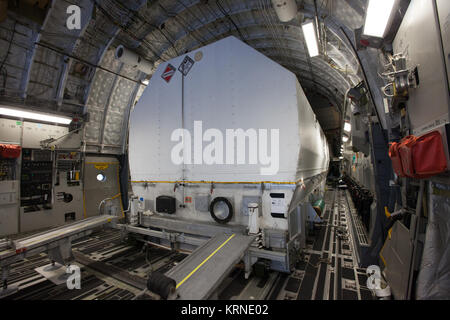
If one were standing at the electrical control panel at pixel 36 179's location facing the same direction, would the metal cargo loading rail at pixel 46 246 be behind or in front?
in front

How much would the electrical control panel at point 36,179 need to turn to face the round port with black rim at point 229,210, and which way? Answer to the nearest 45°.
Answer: approximately 45° to its left

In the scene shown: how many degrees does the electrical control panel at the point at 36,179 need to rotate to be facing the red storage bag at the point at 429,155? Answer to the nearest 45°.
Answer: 0° — it already faces it

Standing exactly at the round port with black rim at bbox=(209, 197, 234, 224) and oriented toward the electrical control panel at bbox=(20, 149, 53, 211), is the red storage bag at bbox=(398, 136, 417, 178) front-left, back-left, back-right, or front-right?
back-left

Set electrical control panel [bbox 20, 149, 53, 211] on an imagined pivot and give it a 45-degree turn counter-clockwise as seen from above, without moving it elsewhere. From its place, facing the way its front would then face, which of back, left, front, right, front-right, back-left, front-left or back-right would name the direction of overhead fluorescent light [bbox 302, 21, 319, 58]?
front

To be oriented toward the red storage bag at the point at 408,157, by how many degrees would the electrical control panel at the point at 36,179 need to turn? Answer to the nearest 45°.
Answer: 0° — it already faces it

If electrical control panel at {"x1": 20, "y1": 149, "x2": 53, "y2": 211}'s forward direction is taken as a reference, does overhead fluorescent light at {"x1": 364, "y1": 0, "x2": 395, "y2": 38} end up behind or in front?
in front

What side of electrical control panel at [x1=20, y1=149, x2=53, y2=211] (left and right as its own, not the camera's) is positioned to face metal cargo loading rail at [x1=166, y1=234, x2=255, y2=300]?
front

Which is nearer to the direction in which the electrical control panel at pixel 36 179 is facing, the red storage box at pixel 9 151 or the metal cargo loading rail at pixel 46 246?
the metal cargo loading rail

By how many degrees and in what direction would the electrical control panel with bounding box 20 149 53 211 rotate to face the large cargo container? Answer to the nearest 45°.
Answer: approximately 45° to its left
